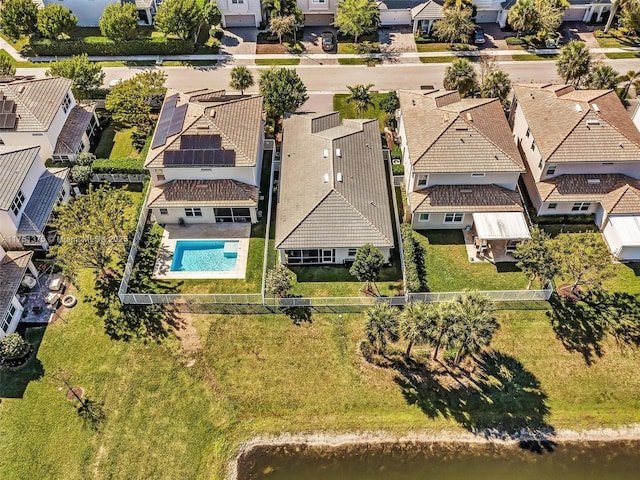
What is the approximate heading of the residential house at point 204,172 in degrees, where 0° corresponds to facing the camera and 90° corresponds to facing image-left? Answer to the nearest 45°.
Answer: approximately 180°

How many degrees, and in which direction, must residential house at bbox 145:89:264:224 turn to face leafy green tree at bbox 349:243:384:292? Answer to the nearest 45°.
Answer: approximately 135° to its right

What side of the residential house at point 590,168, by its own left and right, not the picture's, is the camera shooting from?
back

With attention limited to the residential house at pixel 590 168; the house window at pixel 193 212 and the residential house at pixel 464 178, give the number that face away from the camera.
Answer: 2

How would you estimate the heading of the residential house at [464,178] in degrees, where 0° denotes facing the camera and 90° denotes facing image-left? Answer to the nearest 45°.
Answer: approximately 180°

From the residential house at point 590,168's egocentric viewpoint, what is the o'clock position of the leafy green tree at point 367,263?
The leafy green tree is roughly at 7 o'clock from the residential house.

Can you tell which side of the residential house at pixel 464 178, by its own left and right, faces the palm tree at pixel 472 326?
back

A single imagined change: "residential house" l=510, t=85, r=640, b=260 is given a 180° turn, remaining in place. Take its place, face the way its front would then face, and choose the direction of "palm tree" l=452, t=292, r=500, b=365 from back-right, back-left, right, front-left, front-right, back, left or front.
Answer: front

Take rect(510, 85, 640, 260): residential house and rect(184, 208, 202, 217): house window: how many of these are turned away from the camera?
1

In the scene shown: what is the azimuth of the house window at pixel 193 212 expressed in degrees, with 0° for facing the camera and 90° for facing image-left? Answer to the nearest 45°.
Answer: approximately 0°

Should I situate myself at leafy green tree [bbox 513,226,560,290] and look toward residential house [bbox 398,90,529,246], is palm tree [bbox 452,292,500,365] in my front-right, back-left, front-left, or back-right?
back-left

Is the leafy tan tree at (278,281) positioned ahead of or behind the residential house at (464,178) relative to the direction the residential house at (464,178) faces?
behind

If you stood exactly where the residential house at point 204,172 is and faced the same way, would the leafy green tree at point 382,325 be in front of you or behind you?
behind

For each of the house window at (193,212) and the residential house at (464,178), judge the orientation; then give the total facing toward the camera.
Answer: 1

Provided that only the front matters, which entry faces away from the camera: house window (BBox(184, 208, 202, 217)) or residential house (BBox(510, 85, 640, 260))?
the residential house
